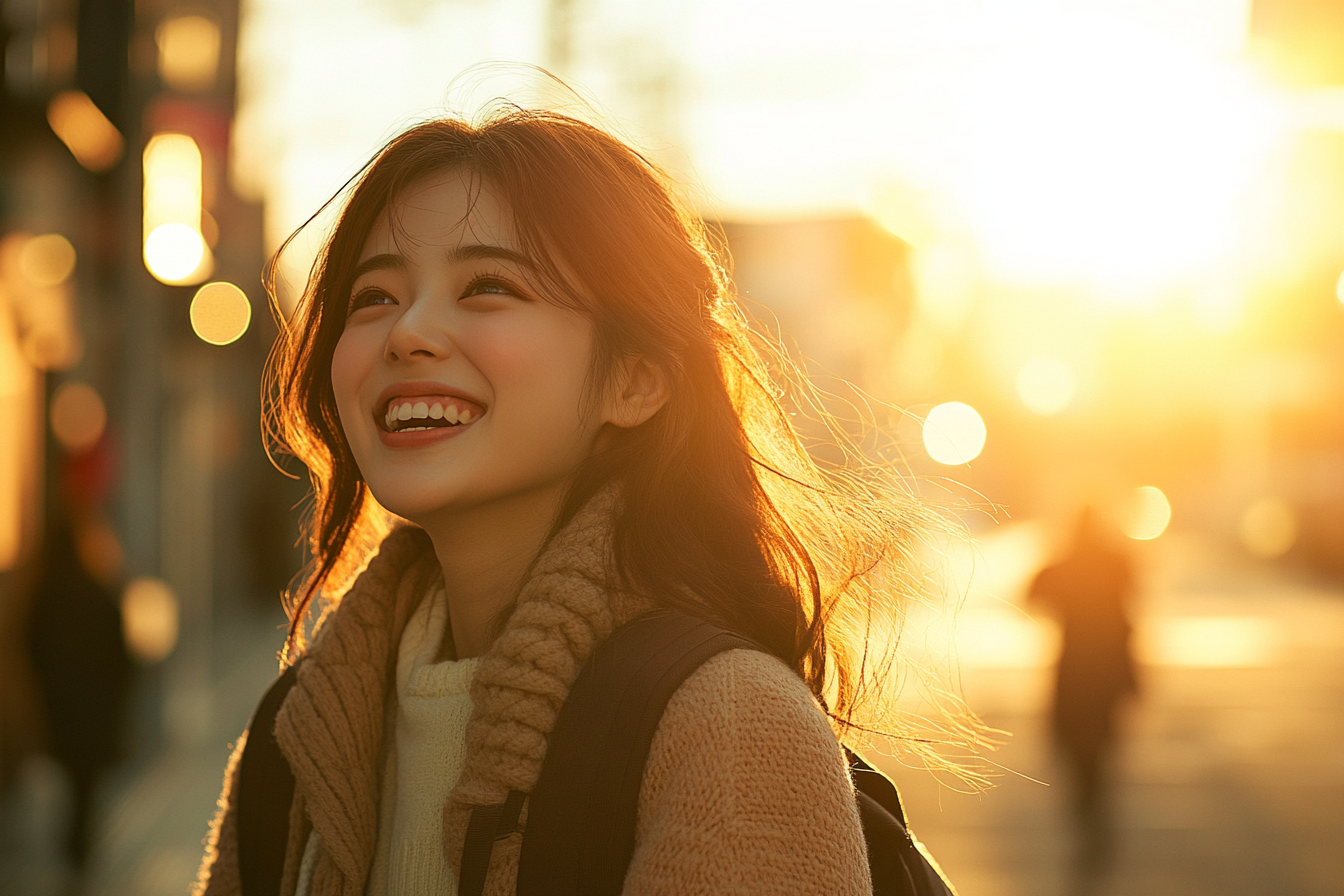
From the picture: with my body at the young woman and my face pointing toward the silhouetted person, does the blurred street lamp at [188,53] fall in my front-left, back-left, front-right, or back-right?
front-left

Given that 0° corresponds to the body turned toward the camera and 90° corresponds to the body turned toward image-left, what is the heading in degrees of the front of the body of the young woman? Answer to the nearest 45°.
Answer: approximately 45°

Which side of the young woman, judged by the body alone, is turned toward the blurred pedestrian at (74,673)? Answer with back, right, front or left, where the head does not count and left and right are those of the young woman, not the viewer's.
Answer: right

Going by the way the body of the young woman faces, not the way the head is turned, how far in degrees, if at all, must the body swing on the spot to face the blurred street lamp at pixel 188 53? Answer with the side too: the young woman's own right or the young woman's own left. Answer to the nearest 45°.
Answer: approximately 135° to the young woman's own right

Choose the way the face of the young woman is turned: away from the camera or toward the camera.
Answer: toward the camera

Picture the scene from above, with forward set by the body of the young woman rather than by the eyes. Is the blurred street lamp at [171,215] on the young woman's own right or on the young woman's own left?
on the young woman's own right

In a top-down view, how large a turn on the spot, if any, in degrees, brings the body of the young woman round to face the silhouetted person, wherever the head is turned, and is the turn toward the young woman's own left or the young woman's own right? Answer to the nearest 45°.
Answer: approximately 180°

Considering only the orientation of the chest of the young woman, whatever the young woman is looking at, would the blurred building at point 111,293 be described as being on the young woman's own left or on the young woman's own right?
on the young woman's own right

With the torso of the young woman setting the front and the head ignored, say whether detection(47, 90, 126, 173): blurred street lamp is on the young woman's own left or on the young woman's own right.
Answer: on the young woman's own right
